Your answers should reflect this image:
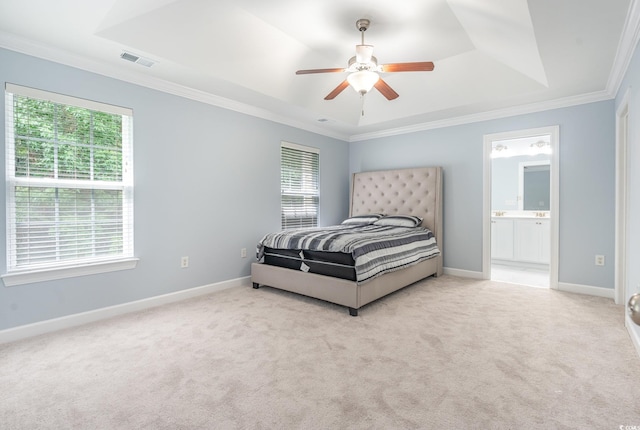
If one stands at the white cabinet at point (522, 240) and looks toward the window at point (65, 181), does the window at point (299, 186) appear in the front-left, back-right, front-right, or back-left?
front-right

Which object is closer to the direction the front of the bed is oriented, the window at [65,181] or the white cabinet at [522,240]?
the window

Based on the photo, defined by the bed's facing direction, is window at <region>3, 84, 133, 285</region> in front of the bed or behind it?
in front

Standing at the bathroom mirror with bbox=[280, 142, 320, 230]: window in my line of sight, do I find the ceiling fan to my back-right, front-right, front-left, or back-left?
front-left

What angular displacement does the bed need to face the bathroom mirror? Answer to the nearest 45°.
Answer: approximately 180°

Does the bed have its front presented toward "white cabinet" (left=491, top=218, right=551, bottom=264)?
no

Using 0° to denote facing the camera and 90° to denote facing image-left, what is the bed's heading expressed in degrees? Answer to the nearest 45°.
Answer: approximately 45°
